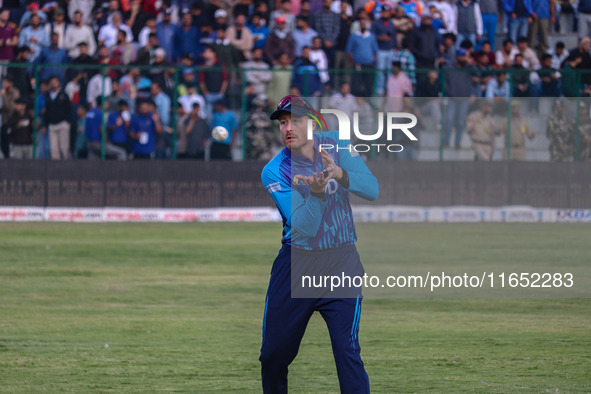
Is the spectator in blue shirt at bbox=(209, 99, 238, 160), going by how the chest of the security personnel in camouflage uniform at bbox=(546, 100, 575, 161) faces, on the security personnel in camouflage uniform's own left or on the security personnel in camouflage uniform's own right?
on the security personnel in camouflage uniform's own right

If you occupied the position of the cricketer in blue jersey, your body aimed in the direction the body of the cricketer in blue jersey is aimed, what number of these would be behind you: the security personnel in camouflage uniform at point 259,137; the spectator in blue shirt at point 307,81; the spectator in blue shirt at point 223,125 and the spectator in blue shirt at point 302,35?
4

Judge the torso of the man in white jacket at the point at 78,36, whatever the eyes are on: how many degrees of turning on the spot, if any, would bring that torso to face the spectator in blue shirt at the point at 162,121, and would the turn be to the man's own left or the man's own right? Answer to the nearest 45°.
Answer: approximately 45° to the man's own left

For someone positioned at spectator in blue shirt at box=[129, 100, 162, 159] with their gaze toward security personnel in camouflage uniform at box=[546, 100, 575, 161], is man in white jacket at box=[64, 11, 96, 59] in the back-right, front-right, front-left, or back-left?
back-left

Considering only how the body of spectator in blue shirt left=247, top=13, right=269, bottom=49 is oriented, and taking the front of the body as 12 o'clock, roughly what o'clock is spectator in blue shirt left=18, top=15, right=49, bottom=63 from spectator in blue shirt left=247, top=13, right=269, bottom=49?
spectator in blue shirt left=18, top=15, right=49, bottom=63 is roughly at 3 o'clock from spectator in blue shirt left=247, top=13, right=269, bottom=49.

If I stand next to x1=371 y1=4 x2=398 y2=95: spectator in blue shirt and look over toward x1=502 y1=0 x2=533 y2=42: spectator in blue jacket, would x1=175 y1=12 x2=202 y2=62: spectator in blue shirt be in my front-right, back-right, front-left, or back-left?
back-left

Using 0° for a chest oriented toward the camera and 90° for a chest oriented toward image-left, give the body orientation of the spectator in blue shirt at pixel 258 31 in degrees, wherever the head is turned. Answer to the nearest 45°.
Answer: approximately 0°

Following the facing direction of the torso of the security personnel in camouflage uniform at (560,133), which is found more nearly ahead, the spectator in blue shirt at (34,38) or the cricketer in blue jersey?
the cricketer in blue jersey

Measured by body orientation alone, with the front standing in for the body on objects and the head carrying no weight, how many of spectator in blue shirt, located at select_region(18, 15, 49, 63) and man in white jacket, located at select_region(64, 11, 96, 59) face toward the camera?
2

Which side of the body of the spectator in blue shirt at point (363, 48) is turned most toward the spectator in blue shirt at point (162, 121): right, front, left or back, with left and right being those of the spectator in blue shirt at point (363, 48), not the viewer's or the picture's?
right

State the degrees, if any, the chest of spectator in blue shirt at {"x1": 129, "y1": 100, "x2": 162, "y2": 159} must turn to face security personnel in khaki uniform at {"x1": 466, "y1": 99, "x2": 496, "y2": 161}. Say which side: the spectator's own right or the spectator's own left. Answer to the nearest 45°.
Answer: approximately 90° to the spectator's own left
